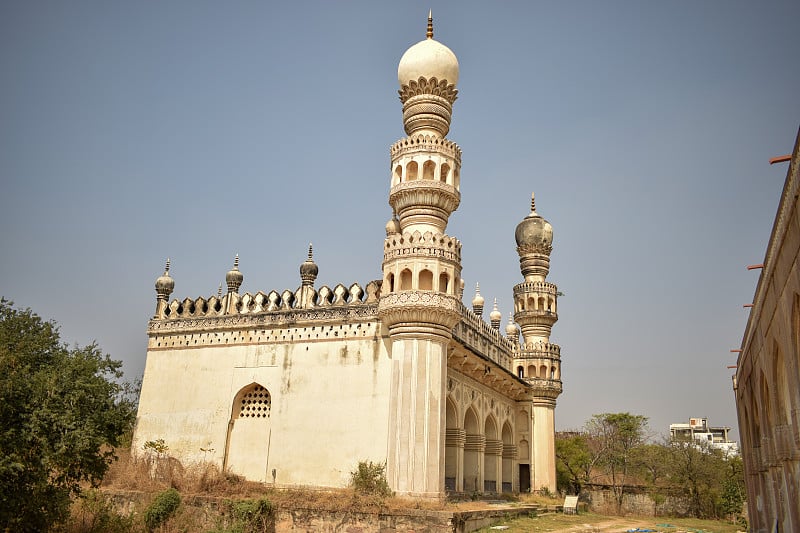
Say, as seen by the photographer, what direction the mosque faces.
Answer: facing the viewer and to the right of the viewer

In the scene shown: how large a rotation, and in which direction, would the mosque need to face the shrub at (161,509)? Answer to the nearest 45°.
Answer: approximately 135° to its right

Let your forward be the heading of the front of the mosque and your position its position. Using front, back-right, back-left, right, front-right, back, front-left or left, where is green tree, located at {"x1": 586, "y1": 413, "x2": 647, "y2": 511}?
left

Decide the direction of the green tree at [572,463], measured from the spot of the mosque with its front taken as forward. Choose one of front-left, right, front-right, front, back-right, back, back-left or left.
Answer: left

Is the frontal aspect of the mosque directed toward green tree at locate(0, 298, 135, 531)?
no
